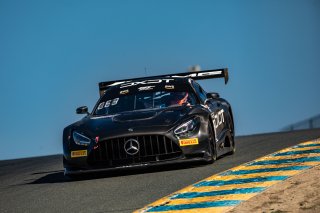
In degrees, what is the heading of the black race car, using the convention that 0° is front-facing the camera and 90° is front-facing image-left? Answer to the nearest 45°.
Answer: approximately 0°
